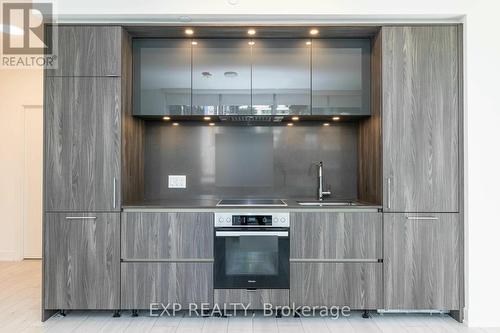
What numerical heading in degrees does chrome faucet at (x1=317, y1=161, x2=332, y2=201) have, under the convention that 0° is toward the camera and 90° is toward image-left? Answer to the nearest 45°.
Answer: approximately 0°

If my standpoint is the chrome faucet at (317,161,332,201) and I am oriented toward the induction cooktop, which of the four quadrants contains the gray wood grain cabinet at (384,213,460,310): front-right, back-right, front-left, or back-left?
back-left

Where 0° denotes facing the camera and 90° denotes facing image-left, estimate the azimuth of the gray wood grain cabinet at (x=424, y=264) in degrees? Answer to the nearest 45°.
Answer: approximately 0°

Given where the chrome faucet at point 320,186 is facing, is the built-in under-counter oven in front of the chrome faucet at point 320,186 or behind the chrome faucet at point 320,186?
in front

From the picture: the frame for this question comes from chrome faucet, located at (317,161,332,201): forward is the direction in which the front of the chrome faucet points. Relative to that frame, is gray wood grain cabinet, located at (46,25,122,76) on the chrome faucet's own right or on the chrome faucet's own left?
on the chrome faucet's own right

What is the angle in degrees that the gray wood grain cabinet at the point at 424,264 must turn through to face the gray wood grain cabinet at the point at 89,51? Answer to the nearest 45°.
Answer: approximately 45° to its right

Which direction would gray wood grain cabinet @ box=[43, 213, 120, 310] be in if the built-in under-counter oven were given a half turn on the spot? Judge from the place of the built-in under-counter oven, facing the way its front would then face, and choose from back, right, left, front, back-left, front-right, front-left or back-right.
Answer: left

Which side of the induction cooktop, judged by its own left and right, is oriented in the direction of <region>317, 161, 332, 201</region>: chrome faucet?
left

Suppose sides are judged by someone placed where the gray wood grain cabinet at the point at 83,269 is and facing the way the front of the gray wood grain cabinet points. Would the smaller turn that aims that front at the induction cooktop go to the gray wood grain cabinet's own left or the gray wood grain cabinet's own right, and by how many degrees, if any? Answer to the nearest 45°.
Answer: approximately 90° to the gray wood grain cabinet's own left

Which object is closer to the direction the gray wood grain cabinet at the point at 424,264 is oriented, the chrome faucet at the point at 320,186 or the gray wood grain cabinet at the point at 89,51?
the gray wood grain cabinet
